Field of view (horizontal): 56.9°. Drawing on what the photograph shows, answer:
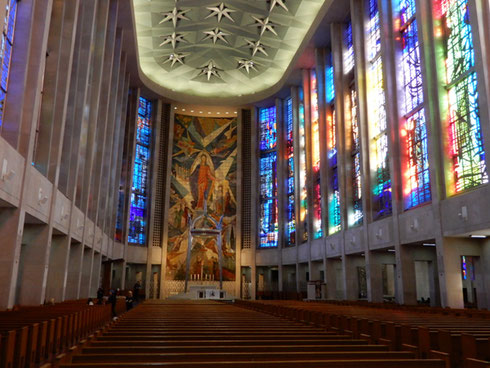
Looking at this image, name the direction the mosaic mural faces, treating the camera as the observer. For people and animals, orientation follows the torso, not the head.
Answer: facing the viewer

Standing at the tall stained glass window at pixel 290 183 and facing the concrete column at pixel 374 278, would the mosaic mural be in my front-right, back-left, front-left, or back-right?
back-right

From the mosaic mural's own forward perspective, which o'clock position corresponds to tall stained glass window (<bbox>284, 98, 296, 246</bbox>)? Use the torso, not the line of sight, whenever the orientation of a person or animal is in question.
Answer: The tall stained glass window is roughly at 10 o'clock from the mosaic mural.

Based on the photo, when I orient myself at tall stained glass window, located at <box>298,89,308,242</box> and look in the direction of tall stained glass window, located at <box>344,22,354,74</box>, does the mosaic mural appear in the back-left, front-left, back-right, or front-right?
back-right

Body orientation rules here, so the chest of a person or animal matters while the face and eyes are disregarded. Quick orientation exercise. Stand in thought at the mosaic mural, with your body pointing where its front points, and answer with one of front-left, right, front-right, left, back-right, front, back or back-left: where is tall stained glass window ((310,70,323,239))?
front-left

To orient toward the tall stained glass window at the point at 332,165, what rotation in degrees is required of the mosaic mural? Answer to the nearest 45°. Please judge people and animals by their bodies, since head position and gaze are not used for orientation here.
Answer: approximately 45° to its left

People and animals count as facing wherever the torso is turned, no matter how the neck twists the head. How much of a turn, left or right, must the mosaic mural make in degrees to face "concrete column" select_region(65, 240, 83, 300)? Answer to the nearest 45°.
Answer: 0° — it already faces it

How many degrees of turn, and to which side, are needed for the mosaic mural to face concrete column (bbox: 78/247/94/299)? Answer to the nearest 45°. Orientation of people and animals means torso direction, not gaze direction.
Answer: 0° — it already faces it

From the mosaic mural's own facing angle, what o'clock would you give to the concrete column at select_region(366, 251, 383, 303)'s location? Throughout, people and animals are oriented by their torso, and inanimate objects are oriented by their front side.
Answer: The concrete column is roughly at 11 o'clock from the mosaic mural.

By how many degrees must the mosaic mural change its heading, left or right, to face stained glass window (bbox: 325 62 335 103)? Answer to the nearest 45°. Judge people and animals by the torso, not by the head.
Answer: approximately 45° to its left

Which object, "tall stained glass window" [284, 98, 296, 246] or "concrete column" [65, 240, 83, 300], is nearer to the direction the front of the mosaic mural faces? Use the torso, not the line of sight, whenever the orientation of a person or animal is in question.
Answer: the concrete column

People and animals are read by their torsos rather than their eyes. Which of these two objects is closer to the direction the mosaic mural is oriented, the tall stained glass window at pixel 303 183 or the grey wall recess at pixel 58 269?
the grey wall recess

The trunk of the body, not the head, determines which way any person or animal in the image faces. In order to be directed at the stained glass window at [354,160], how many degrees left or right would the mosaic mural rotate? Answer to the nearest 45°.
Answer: approximately 45° to its left
